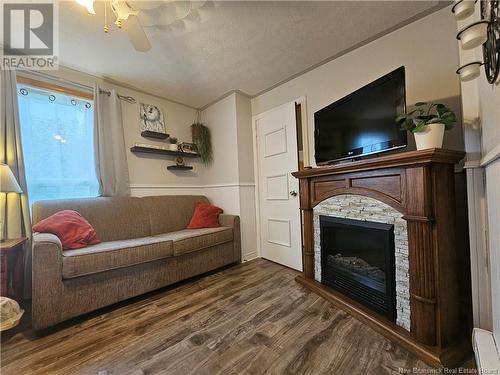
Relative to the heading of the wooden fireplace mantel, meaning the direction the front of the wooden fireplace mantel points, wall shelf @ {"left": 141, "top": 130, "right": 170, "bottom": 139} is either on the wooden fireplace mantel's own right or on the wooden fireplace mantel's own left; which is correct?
on the wooden fireplace mantel's own right

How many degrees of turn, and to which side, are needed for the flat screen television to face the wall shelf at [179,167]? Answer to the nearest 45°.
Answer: approximately 45° to its right

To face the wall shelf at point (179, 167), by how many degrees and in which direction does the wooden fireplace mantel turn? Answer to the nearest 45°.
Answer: approximately 45° to its right

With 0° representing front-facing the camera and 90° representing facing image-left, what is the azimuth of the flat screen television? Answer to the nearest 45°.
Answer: approximately 45°

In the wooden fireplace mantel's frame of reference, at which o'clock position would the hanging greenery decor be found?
The hanging greenery decor is roughly at 2 o'clock from the wooden fireplace mantel.

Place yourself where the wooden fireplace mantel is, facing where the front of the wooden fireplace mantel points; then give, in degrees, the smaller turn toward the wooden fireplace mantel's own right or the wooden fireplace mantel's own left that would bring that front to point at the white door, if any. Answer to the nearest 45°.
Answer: approximately 90° to the wooden fireplace mantel's own right

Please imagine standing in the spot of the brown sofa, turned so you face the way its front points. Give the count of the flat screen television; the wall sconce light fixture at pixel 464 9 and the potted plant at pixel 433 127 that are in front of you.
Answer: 3
